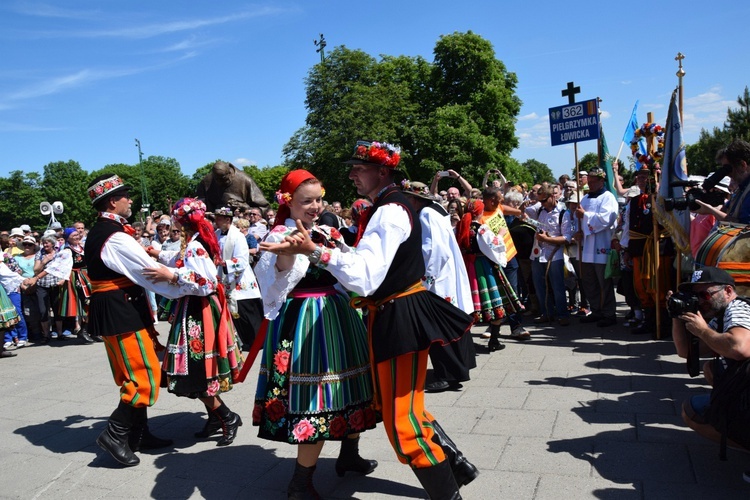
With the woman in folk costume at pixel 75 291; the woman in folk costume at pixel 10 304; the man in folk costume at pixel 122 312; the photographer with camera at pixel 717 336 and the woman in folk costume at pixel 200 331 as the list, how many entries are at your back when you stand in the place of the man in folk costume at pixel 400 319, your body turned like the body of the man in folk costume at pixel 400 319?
1

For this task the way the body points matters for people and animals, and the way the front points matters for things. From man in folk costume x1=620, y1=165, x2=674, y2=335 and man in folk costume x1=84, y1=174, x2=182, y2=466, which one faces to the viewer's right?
man in folk costume x1=84, y1=174, x2=182, y2=466

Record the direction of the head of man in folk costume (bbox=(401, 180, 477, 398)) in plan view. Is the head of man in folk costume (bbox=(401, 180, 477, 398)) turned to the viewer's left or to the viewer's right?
to the viewer's right

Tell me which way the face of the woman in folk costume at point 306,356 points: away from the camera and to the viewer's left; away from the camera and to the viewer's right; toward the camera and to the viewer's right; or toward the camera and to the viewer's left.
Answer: toward the camera and to the viewer's right

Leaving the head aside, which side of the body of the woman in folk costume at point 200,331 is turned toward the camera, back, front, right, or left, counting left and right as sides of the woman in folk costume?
left

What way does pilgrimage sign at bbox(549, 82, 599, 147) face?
toward the camera

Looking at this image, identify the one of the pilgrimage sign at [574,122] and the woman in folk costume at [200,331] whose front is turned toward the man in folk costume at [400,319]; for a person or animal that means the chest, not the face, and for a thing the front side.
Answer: the pilgrimage sign

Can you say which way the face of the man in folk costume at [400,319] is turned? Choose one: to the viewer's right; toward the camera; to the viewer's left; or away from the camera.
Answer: to the viewer's left

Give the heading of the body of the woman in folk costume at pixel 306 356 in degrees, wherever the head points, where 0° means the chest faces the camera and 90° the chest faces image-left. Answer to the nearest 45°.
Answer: approximately 315°

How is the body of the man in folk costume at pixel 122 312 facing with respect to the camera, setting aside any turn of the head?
to the viewer's right

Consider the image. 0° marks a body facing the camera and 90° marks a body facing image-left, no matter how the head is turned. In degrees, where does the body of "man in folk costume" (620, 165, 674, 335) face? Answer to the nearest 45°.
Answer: approximately 45°

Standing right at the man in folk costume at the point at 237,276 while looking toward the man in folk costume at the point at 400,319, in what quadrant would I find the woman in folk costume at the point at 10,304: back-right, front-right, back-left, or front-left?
back-right

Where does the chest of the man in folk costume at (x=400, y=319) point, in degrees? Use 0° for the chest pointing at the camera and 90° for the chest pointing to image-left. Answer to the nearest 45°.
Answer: approximately 90°
